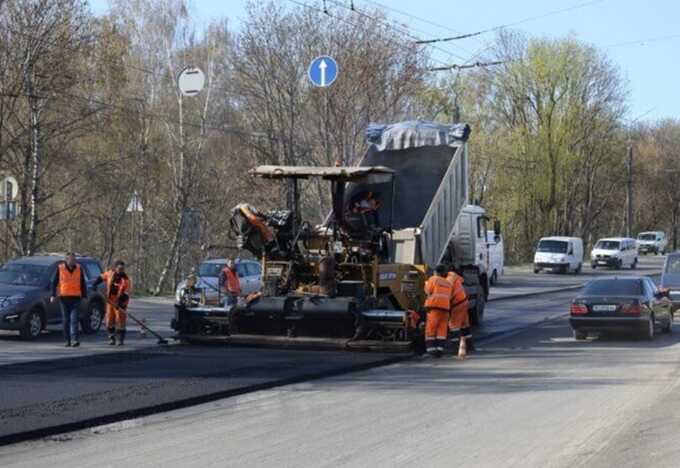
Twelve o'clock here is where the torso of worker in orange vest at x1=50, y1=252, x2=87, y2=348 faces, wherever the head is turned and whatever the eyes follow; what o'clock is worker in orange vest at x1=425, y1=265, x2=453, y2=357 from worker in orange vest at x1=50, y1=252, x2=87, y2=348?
worker in orange vest at x1=425, y1=265, x2=453, y2=357 is roughly at 10 o'clock from worker in orange vest at x1=50, y1=252, x2=87, y2=348.

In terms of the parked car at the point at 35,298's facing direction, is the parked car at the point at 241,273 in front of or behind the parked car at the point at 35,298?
behind

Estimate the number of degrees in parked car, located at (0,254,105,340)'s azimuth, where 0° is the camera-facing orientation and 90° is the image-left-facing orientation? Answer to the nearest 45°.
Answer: approximately 45°

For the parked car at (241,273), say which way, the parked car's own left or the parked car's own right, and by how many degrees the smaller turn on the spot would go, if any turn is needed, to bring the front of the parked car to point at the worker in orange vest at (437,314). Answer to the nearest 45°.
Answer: approximately 45° to the parked car's own left

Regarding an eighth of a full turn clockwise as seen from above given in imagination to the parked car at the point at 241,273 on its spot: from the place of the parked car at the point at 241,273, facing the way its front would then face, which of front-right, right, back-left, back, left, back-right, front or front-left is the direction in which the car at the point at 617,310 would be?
back-left

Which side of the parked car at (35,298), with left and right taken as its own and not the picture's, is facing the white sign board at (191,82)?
back

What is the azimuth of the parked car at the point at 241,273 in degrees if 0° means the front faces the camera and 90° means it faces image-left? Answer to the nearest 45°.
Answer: approximately 45°

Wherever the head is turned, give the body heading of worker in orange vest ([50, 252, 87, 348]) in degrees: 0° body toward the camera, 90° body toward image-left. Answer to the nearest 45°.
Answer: approximately 0°

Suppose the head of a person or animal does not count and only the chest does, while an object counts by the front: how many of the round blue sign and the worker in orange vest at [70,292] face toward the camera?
2

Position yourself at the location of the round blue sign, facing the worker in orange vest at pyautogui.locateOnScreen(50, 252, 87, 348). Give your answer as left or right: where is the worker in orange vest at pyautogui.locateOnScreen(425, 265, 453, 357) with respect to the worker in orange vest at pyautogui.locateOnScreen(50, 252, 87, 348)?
left

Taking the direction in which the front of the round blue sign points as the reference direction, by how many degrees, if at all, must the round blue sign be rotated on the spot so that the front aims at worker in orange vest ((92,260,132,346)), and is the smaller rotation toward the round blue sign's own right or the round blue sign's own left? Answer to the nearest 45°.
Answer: approximately 45° to the round blue sign's own right
